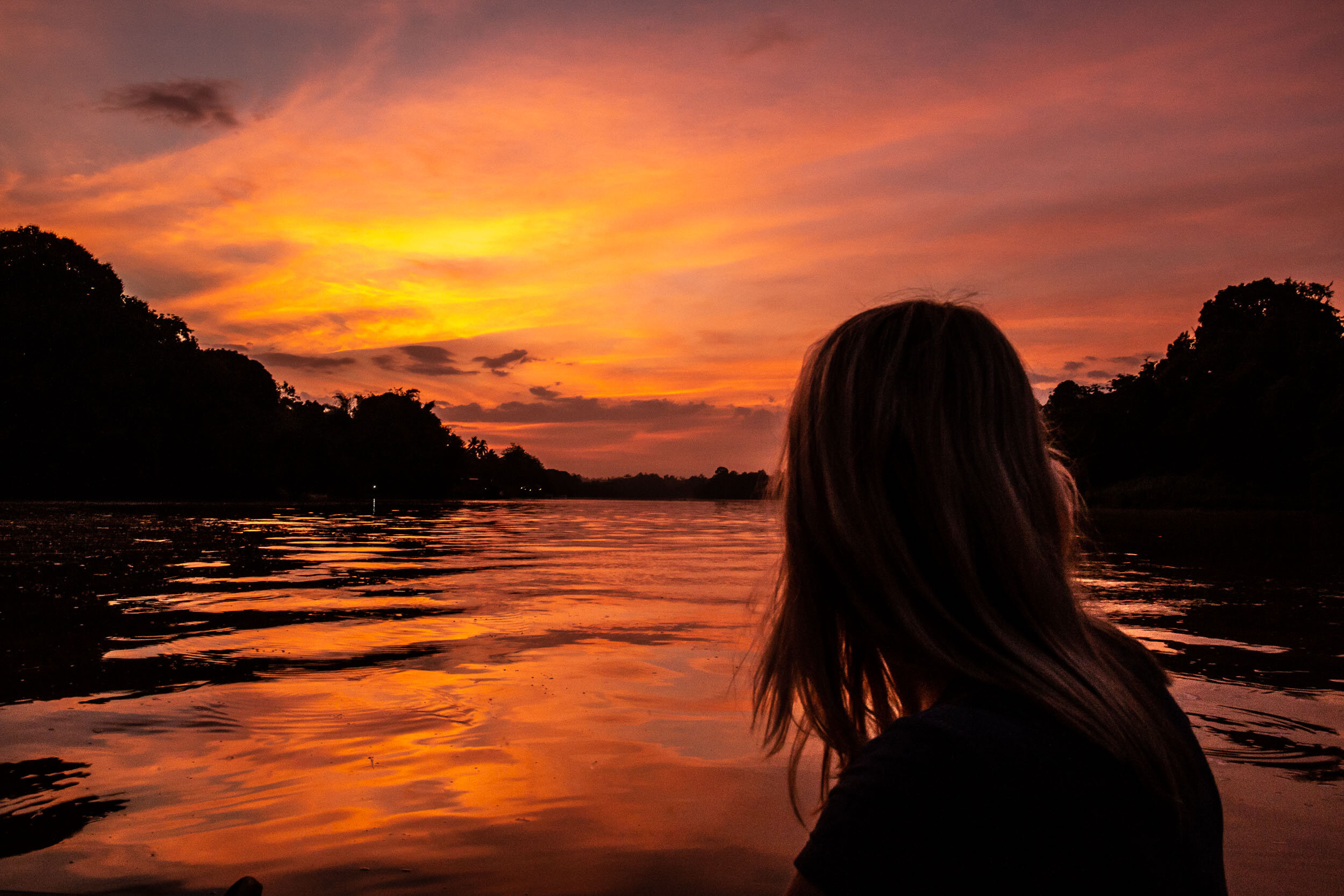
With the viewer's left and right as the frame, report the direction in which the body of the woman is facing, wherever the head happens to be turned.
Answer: facing away from the viewer and to the left of the viewer

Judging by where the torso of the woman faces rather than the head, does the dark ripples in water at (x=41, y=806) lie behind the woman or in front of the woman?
in front
